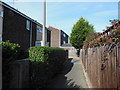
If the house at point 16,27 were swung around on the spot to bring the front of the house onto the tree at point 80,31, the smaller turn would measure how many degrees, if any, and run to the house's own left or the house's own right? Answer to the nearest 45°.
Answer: approximately 90° to the house's own left

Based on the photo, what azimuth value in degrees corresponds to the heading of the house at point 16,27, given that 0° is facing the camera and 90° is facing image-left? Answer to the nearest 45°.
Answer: approximately 315°
